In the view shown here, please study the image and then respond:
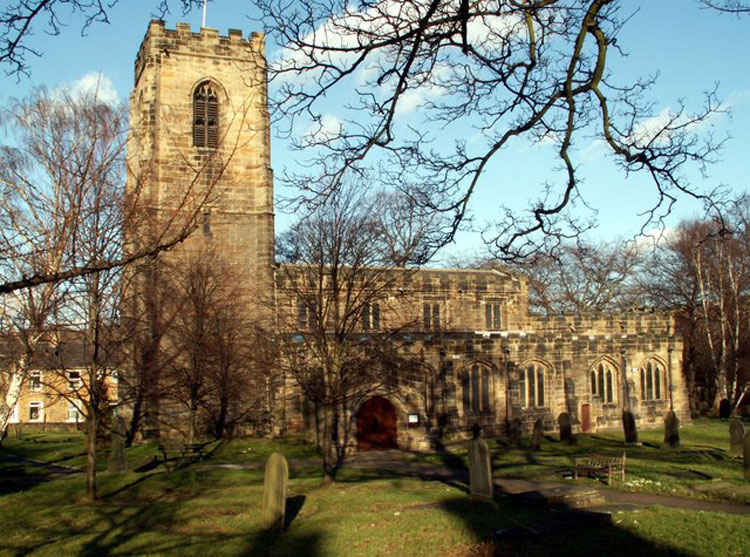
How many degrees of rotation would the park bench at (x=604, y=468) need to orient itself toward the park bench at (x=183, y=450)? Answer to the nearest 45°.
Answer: approximately 45° to its right

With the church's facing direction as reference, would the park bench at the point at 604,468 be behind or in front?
in front

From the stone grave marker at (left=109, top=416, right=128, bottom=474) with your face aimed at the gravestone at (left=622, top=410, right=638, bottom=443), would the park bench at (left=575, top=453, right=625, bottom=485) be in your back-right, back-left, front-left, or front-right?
front-right

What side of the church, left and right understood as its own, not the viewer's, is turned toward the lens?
front

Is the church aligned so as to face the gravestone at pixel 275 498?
yes

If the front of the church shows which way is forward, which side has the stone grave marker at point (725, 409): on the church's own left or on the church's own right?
on the church's own left

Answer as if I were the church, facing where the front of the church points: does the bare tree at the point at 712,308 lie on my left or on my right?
on my left

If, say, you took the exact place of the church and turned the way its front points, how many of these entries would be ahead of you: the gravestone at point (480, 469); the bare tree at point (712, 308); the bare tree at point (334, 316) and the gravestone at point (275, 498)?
3

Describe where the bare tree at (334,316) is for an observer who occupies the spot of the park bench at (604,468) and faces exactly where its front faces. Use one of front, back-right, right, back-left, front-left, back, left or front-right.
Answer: front-right

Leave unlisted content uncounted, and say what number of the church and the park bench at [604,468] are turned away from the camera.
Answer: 0

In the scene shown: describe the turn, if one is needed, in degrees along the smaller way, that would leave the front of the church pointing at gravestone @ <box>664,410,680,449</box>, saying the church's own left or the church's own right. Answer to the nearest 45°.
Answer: approximately 45° to the church's own left

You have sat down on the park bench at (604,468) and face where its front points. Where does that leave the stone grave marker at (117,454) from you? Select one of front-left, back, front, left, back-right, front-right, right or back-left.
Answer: front-right

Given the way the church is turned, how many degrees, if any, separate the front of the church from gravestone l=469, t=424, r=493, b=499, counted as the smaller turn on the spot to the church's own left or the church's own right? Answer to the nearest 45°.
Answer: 0° — it already faces it

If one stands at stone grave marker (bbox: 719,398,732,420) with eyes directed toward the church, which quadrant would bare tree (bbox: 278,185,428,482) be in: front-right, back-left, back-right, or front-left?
front-left

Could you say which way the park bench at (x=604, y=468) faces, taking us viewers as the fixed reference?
facing the viewer and to the left of the viewer
